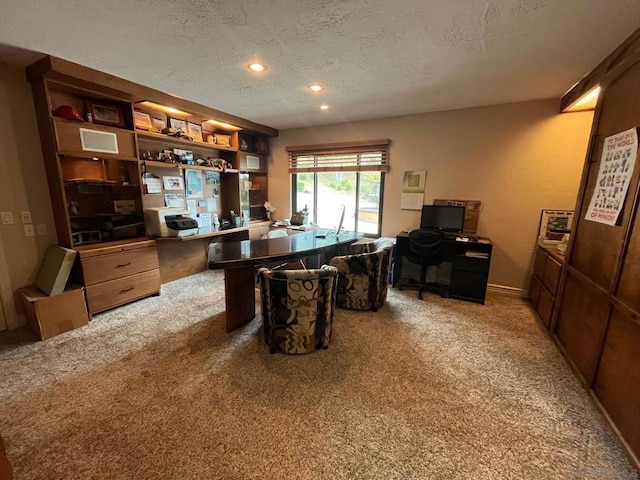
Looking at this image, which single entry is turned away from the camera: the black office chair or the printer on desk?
the black office chair

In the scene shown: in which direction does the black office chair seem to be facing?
away from the camera

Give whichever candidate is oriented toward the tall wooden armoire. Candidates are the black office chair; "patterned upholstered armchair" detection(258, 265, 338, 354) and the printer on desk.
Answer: the printer on desk

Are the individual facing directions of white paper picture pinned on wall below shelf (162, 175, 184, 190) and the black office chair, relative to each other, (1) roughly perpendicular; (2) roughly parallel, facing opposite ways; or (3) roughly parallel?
roughly perpendicular
